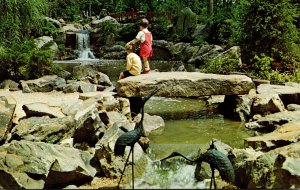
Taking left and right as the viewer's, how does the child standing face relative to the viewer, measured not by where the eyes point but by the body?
facing away from the viewer and to the left of the viewer

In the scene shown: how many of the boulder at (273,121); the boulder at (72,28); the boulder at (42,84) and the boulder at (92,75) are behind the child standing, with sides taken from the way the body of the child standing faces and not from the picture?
1

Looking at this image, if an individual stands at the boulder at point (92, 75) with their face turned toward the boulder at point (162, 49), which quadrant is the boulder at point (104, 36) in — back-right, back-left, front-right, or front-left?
front-left

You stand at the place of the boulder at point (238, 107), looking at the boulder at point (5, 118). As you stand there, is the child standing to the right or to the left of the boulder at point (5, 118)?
right

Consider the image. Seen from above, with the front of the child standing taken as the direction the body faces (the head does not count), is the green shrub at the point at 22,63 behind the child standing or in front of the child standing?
in front

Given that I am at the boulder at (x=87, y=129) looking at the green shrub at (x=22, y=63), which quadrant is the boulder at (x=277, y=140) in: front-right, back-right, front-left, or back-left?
back-right

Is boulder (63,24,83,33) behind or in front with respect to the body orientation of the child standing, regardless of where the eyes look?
in front
